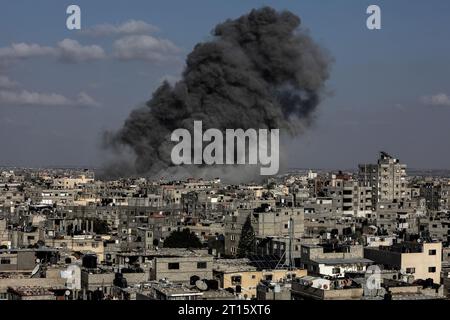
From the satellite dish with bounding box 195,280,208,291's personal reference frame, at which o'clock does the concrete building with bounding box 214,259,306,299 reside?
The concrete building is roughly at 8 o'clock from the satellite dish.

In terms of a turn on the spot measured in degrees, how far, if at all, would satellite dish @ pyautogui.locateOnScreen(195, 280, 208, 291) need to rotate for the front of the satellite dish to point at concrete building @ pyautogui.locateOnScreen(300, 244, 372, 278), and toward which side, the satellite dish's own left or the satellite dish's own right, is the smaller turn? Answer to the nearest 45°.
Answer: approximately 90° to the satellite dish's own left

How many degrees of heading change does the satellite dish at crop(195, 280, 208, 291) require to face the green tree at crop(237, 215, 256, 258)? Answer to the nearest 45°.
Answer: approximately 135° to its left

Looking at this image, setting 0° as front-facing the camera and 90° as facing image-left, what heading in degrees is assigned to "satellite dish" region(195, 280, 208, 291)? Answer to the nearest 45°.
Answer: approximately 315°

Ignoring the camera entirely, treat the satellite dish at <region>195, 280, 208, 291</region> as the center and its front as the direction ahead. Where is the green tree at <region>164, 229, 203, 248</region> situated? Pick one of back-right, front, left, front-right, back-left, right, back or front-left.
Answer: back-left

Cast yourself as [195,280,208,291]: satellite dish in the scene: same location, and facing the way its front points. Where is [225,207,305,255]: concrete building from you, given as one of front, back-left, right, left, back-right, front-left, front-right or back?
back-left

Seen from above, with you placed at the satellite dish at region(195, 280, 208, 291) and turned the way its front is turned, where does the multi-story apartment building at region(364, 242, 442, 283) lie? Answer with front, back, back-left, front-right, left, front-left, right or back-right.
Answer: left
